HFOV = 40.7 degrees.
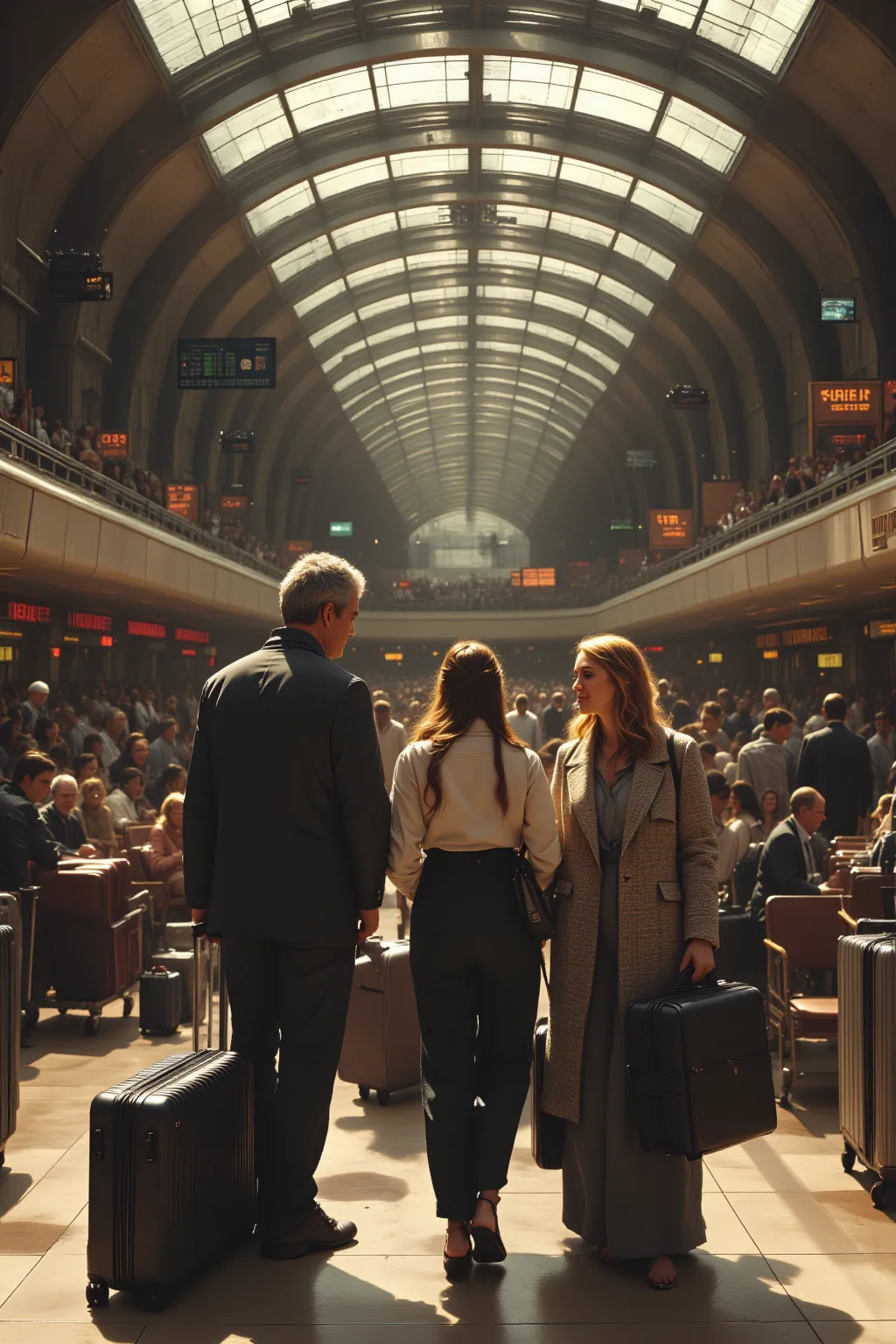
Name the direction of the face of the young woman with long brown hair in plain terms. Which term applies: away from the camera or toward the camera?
away from the camera

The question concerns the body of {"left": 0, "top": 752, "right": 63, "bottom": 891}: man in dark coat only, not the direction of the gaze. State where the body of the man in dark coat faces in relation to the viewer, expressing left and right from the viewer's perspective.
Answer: facing to the right of the viewer

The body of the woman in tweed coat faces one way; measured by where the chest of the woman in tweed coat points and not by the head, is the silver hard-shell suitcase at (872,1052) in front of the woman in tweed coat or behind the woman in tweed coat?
behind

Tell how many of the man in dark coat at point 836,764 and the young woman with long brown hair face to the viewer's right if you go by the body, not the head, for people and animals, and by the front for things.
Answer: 0

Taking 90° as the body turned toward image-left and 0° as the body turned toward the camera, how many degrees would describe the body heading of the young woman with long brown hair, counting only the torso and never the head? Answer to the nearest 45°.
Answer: approximately 180°

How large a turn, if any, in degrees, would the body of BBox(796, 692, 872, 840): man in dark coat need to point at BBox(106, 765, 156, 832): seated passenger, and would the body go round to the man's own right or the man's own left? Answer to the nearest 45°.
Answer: approximately 90° to the man's own left

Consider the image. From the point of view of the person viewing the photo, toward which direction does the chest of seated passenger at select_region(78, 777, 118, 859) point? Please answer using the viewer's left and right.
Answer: facing the viewer and to the right of the viewer

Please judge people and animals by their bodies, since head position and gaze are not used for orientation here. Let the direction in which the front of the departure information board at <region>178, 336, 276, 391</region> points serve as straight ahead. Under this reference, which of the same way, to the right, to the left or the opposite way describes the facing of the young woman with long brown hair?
the opposite way

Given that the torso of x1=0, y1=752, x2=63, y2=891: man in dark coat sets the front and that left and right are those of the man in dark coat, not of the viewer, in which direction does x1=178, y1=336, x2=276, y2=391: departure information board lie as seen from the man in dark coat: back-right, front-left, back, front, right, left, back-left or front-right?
left
